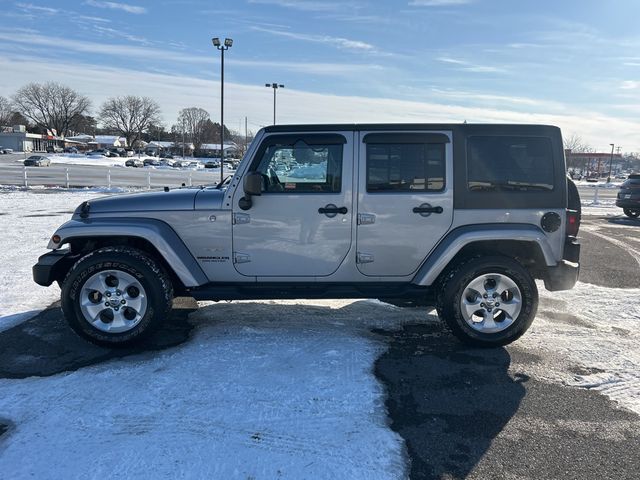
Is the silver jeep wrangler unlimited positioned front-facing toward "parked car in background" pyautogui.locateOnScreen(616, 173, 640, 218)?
no

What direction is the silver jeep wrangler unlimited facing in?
to the viewer's left
